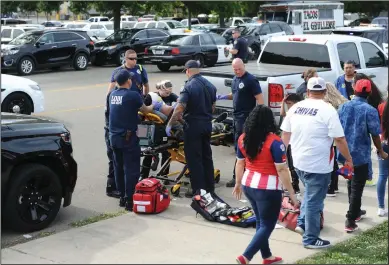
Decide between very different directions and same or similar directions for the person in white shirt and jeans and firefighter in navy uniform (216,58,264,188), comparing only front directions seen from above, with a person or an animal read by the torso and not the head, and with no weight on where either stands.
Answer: very different directions

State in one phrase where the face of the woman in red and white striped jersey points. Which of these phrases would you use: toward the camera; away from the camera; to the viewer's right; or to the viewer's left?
away from the camera

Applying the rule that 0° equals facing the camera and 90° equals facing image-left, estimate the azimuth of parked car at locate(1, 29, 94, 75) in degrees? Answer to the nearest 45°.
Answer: approximately 45°

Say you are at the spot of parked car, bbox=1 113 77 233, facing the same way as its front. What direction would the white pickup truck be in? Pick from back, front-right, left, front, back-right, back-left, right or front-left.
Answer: front-left

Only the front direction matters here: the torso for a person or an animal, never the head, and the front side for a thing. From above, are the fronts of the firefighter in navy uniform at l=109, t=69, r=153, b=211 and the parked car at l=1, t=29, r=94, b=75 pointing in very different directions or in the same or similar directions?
very different directions

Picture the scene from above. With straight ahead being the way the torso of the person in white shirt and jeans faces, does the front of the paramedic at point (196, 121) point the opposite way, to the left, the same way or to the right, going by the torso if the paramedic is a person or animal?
to the left

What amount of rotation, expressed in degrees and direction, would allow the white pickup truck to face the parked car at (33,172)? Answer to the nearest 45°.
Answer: approximately 180°

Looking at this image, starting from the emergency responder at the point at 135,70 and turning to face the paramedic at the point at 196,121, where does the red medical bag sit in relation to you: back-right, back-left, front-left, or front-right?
front-right

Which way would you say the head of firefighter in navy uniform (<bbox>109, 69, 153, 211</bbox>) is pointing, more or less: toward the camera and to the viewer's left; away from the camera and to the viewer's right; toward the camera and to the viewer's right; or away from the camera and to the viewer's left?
away from the camera and to the viewer's right

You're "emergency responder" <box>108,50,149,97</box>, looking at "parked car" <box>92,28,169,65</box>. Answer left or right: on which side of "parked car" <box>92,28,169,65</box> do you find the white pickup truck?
right

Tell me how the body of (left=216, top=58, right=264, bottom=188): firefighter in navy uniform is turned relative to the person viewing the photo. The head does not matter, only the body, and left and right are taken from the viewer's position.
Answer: facing the viewer and to the left of the viewer

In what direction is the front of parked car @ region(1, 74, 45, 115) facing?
to the viewer's right
